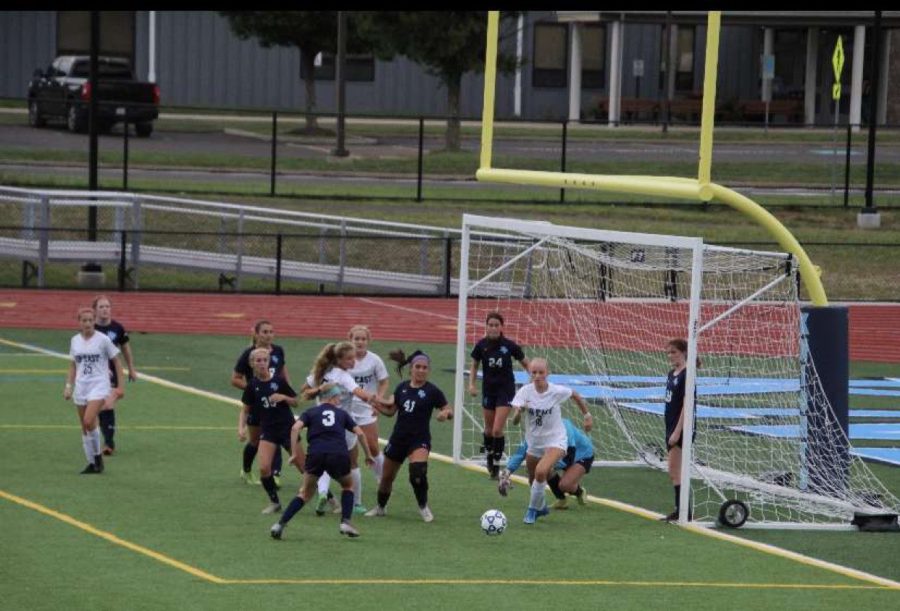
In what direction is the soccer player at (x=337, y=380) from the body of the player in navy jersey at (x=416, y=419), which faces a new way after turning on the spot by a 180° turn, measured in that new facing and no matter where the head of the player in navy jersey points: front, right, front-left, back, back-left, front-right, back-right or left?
left

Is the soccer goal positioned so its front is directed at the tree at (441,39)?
no

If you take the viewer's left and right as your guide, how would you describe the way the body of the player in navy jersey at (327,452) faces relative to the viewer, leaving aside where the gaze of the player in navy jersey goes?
facing away from the viewer

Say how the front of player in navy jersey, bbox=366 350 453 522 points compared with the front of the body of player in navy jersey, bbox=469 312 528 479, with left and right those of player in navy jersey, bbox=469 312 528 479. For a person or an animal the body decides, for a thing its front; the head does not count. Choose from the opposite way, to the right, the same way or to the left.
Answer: the same way

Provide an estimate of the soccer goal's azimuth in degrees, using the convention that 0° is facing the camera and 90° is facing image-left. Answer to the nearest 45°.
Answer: approximately 45°

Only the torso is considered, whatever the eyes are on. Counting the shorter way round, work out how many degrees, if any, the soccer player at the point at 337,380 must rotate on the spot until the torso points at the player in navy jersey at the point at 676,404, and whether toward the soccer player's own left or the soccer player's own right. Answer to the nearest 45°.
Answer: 0° — they already face them

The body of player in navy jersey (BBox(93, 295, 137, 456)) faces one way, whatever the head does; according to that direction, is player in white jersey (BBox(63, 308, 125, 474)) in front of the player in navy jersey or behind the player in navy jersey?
in front

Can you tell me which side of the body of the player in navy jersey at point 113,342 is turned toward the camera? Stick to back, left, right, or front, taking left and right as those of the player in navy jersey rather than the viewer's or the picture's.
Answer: front

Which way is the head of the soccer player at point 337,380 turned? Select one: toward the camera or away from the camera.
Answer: toward the camera

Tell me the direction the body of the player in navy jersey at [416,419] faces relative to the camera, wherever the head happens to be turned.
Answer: toward the camera

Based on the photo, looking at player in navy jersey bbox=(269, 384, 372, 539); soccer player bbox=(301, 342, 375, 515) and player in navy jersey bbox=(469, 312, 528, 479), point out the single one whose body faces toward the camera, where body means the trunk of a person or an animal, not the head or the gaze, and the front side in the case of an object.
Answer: player in navy jersey bbox=(469, 312, 528, 479)

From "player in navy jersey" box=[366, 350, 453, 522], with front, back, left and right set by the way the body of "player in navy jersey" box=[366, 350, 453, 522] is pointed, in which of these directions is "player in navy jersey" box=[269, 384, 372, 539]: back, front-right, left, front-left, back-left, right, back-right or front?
front-right

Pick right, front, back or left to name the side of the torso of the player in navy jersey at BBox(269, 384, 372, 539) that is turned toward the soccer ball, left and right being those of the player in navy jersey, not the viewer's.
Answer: right

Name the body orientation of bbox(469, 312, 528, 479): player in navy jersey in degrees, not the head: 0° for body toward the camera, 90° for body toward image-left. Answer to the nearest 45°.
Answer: approximately 0°

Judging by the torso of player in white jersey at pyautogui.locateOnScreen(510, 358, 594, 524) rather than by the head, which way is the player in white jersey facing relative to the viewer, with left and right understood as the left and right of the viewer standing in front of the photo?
facing the viewer

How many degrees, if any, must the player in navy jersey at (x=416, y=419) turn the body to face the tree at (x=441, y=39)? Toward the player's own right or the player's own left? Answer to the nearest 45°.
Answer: approximately 180°

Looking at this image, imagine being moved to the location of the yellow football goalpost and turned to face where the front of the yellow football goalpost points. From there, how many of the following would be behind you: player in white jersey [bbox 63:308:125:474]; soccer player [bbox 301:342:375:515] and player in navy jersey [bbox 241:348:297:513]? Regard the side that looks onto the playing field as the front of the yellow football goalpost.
0

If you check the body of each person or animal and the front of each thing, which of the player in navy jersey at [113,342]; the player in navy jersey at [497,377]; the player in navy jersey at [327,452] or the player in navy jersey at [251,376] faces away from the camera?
the player in navy jersey at [327,452]
